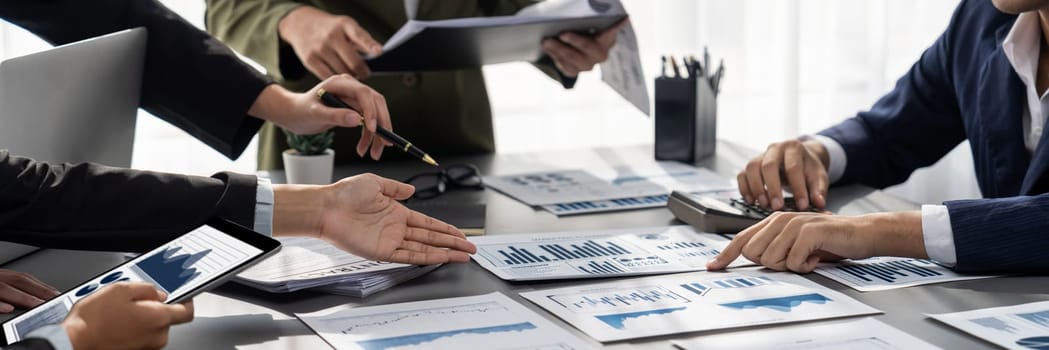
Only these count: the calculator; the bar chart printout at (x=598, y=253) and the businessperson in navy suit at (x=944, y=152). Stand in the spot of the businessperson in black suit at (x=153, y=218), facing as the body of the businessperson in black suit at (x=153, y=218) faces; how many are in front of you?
3

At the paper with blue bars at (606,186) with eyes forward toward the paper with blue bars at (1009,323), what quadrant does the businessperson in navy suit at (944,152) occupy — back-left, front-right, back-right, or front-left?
front-left

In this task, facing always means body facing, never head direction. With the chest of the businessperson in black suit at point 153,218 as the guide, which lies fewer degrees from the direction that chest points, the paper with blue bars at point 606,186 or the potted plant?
the paper with blue bars

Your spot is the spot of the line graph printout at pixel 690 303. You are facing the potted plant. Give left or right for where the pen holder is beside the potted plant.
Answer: right

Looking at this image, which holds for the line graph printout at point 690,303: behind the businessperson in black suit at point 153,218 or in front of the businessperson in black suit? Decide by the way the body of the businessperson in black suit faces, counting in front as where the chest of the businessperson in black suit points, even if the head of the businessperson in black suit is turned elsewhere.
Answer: in front

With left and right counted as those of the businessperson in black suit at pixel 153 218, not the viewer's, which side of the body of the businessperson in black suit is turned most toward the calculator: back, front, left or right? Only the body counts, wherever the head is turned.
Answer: front

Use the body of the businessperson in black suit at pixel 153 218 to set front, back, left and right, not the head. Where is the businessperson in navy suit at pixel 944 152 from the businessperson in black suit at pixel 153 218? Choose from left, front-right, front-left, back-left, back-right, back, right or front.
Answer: front

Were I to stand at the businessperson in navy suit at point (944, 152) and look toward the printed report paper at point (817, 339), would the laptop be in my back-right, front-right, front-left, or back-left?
front-right

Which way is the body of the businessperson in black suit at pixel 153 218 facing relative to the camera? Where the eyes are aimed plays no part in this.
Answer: to the viewer's right

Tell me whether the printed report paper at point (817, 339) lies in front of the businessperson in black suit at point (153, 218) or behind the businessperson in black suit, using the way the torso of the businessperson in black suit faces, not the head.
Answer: in front
